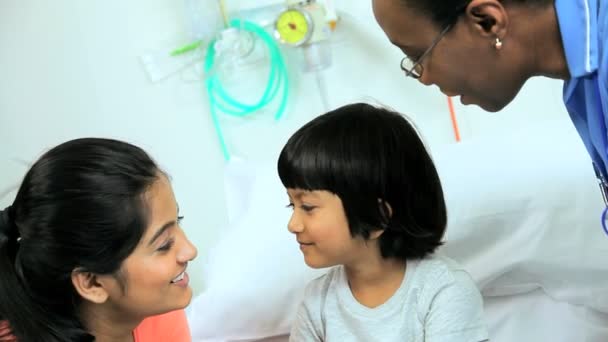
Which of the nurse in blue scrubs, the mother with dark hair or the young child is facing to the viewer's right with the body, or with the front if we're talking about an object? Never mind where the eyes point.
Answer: the mother with dark hair

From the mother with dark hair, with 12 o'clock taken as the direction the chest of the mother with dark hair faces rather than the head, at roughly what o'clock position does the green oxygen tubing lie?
The green oxygen tubing is roughly at 10 o'clock from the mother with dark hair.

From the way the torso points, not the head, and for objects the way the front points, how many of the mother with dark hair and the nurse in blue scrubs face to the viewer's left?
1

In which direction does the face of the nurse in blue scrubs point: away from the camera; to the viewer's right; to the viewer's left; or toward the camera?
to the viewer's left

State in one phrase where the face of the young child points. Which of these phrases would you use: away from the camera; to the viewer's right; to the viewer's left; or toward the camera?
to the viewer's left

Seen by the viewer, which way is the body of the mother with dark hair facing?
to the viewer's right

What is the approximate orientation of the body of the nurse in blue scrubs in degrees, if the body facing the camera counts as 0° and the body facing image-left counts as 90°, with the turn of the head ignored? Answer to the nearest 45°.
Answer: approximately 90°
